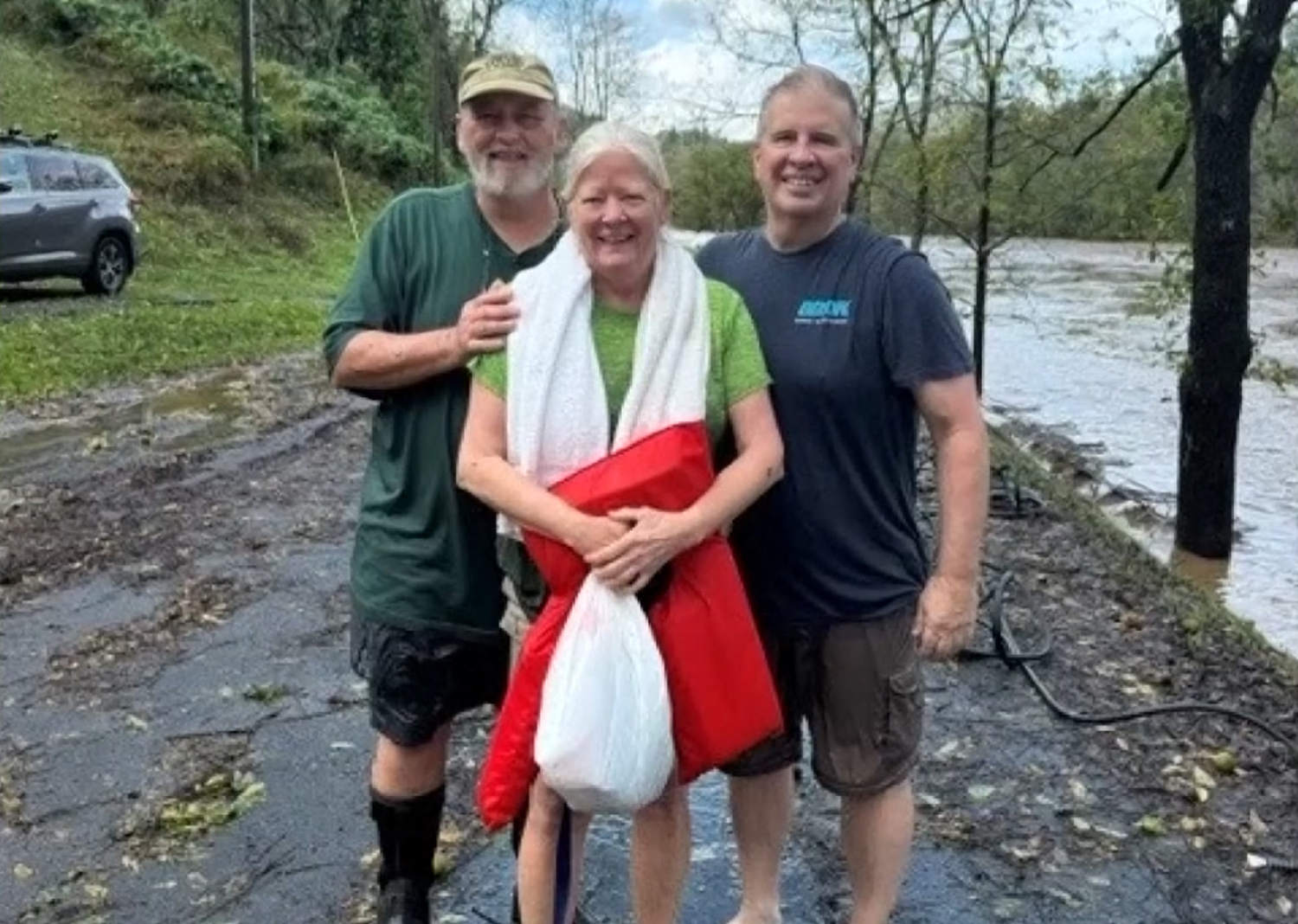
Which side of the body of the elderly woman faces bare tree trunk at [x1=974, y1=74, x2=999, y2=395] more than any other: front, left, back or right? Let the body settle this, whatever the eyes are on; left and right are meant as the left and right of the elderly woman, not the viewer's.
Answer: back

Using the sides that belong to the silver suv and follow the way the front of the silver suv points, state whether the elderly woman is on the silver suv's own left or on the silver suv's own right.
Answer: on the silver suv's own left

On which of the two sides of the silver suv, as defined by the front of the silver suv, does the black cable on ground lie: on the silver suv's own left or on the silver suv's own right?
on the silver suv's own left

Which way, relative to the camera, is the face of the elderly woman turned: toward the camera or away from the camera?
toward the camera

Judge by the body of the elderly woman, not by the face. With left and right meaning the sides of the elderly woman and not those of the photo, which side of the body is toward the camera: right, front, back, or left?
front

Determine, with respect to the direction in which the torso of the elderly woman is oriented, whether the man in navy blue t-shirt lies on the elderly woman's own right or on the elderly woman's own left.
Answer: on the elderly woman's own left

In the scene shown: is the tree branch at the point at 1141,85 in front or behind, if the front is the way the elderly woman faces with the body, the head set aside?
behind

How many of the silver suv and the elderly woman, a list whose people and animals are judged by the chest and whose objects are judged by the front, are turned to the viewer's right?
0

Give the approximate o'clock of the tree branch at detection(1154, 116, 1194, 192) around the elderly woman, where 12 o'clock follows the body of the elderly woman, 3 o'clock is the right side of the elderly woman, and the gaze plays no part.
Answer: The tree branch is roughly at 7 o'clock from the elderly woman.

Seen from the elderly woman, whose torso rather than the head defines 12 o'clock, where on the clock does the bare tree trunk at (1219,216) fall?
The bare tree trunk is roughly at 7 o'clock from the elderly woman.
